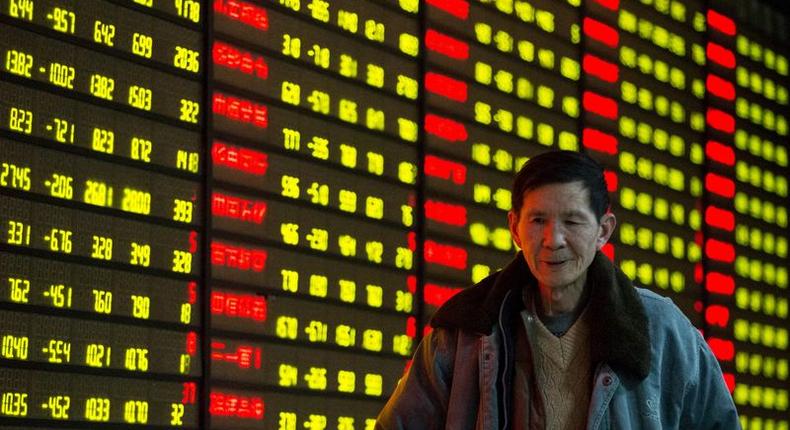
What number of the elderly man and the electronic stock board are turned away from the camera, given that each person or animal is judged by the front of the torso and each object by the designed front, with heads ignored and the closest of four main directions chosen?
0

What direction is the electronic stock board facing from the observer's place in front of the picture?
facing the viewer and to the right of the viewer

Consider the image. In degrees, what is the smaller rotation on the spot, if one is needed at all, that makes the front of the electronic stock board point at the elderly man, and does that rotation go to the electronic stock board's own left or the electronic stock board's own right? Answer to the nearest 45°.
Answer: approximately 45° to the electronic stock board's own right

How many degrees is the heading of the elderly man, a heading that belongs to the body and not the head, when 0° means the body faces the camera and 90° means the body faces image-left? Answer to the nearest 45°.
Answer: approximately 0°

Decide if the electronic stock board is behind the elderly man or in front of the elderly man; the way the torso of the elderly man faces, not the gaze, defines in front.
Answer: behind
